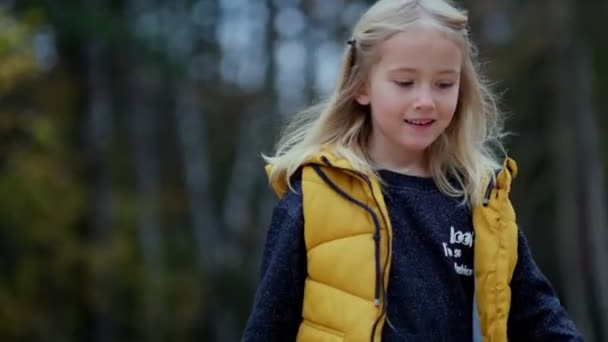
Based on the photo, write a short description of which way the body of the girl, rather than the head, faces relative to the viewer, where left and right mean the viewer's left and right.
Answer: facing the viewer and to the right of the viewer
